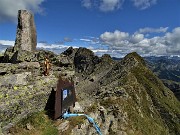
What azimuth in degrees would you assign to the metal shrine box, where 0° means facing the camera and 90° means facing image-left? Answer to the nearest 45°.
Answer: approximately 315°
